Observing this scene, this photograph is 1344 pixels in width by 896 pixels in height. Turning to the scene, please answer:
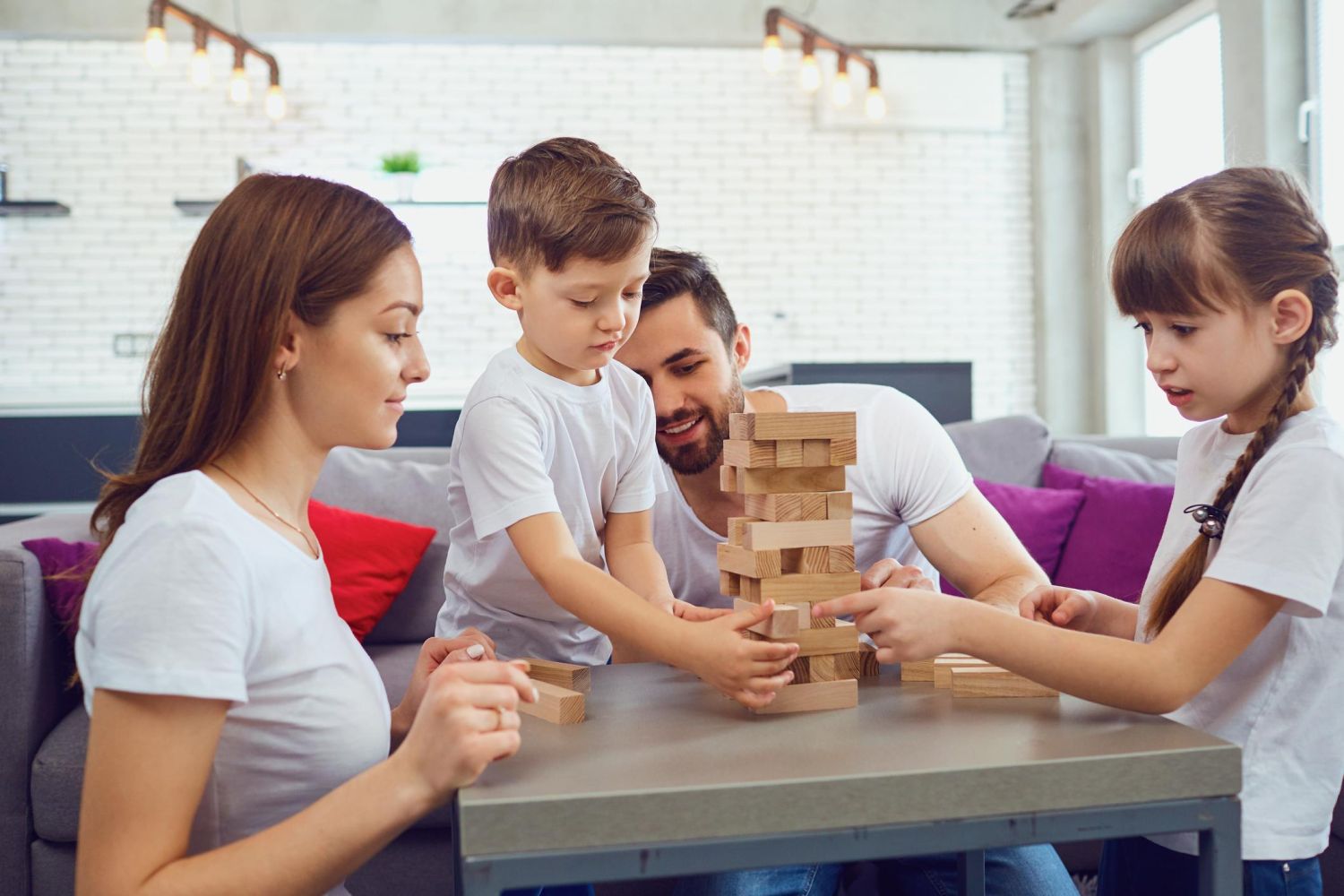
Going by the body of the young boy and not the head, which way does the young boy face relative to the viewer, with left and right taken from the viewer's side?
facing the viewer and to the right of the viewer

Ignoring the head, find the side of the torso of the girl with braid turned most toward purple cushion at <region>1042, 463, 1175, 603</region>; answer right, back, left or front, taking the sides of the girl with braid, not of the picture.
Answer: right

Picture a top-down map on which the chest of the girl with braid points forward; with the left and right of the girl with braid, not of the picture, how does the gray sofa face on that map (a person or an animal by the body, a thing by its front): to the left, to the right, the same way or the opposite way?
to the left

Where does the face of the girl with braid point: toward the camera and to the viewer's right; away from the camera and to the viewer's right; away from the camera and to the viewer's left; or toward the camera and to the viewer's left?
toward the camera and to the viewer's left

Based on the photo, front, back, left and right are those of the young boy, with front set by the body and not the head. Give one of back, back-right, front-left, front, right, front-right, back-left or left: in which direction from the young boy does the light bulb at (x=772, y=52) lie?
back-left

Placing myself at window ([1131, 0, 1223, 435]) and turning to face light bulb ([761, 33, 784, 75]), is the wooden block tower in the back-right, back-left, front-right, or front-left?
front-left

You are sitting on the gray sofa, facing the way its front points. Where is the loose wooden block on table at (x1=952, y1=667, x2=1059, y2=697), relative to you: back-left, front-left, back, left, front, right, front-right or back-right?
front-left

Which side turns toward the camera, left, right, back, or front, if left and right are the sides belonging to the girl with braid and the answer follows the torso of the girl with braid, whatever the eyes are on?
left

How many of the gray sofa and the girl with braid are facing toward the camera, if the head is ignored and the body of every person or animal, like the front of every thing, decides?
1

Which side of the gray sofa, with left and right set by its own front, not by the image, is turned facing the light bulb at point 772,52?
back

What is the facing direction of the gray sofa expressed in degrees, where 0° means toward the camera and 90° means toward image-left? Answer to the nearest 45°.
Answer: approximately 0°

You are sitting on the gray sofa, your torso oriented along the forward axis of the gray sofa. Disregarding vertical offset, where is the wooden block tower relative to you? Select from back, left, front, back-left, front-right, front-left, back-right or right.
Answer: front-left

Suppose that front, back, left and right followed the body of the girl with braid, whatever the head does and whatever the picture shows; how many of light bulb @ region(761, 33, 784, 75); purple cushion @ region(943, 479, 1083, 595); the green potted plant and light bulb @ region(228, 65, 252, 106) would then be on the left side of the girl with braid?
0

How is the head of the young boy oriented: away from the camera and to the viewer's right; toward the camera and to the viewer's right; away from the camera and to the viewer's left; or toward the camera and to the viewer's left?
toward the camera and to the viewer's right

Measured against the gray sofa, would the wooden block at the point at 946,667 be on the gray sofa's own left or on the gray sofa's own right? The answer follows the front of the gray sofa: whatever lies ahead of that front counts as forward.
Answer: on the gray sofa's own left
